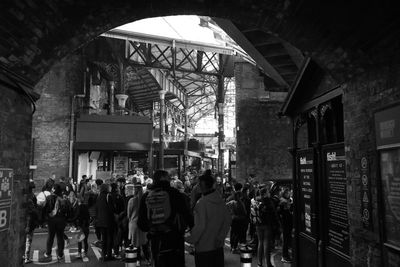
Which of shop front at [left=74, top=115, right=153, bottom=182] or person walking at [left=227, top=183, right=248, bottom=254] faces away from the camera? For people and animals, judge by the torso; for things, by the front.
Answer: the person walking

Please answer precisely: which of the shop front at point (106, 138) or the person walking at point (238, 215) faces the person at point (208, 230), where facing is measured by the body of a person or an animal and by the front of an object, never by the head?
the shop front

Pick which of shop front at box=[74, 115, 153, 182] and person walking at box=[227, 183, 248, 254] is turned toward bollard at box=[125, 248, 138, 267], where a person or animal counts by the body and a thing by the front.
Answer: the shop front

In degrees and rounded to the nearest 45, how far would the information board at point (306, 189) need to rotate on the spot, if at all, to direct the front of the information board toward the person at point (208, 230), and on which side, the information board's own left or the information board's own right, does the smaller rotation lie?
0° — it already faces them

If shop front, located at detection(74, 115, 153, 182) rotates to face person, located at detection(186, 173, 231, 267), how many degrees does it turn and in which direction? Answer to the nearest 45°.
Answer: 0° — it already faces them

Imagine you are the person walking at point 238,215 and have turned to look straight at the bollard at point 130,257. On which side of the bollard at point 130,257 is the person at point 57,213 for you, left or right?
right

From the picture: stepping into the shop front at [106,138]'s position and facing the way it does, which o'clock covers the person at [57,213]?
The person is roughly at 12 o'clock from the shop front.

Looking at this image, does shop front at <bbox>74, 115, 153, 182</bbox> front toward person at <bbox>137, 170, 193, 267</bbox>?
yes

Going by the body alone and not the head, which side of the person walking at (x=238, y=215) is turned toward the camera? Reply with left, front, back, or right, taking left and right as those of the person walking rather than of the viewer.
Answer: back

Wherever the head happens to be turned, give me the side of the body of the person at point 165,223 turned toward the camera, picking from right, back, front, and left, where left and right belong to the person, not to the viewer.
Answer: back

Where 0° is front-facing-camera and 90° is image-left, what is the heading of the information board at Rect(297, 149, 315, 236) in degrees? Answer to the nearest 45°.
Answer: approximately 45°

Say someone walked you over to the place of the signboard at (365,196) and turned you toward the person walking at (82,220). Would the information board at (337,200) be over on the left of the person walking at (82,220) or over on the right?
right

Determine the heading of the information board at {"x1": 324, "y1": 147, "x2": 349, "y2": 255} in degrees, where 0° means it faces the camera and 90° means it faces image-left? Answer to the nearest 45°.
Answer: approximately 45°

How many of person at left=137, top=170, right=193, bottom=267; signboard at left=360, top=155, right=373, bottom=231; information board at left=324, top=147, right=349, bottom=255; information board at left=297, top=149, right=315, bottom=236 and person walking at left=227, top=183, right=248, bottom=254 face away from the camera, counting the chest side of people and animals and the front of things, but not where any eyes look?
2

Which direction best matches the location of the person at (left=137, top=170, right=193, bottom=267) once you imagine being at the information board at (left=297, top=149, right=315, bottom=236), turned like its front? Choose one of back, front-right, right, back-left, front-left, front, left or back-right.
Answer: front

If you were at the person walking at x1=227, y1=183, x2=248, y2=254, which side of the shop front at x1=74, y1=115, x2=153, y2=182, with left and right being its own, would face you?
front

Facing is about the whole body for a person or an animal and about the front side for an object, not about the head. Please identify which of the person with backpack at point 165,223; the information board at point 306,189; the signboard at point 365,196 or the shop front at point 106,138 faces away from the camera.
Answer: the person with backpack
